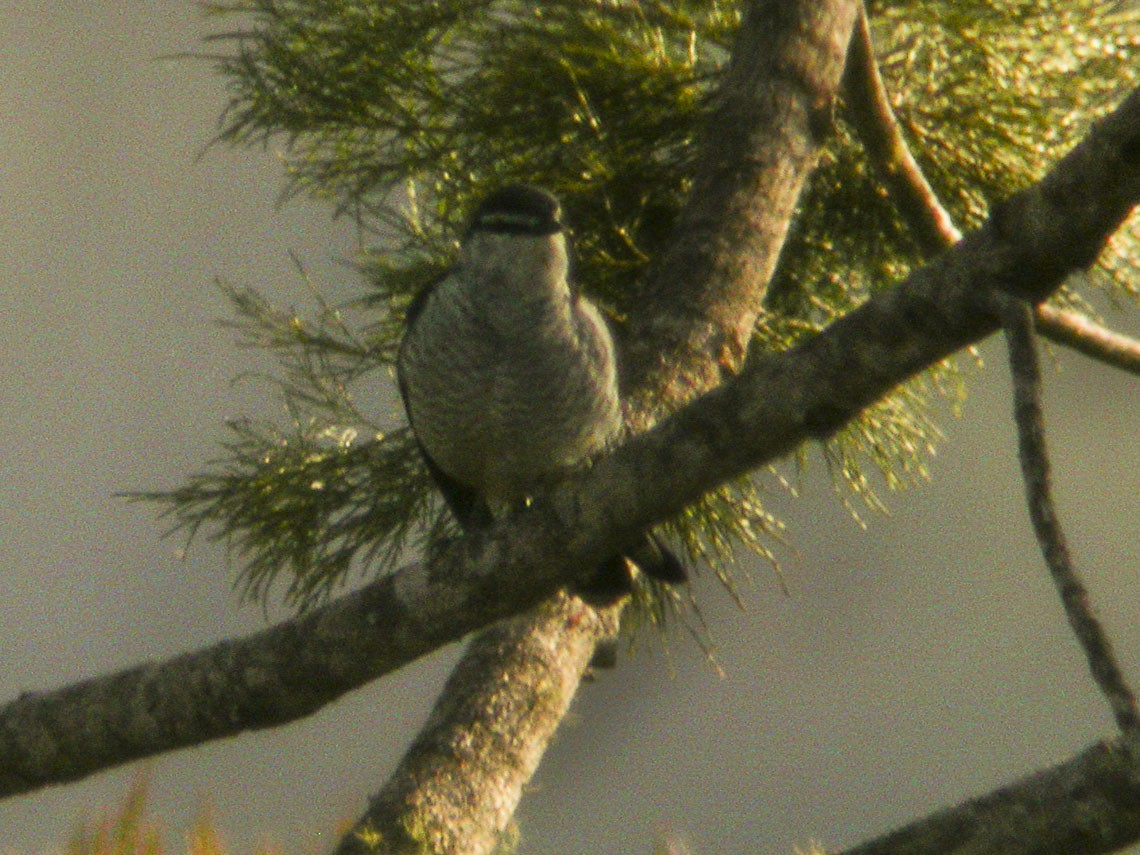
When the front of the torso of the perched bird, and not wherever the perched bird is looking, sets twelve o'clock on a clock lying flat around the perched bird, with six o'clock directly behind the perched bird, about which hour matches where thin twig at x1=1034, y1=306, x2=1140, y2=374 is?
The thin twig is roughly at 9 o'clock from the perched bird.

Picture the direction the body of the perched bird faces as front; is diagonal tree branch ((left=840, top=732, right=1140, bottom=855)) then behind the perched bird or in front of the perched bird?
in front

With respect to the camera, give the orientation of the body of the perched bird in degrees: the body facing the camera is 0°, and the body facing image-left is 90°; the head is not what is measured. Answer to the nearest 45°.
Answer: approximately 0°
